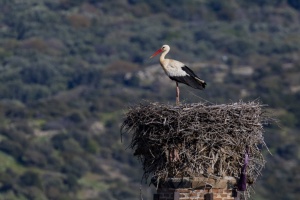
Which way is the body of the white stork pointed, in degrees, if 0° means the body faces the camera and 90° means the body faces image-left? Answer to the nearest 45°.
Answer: approximately 90°
